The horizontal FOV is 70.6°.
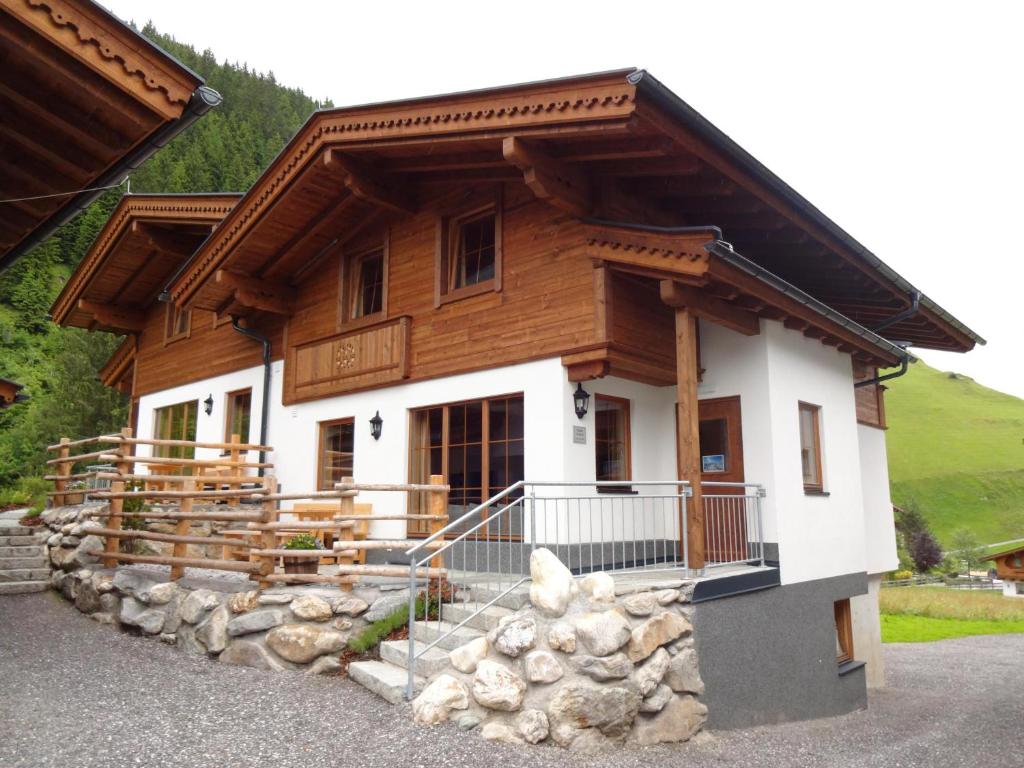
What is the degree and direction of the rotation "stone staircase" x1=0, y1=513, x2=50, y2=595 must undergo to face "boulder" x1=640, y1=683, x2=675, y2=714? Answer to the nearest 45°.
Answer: approximately 45° to its left

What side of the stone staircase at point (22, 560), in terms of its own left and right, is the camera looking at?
front

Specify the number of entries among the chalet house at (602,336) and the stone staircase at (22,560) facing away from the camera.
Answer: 0

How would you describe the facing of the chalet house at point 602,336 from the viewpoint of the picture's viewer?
facing the viewer and to the left of the viewer
